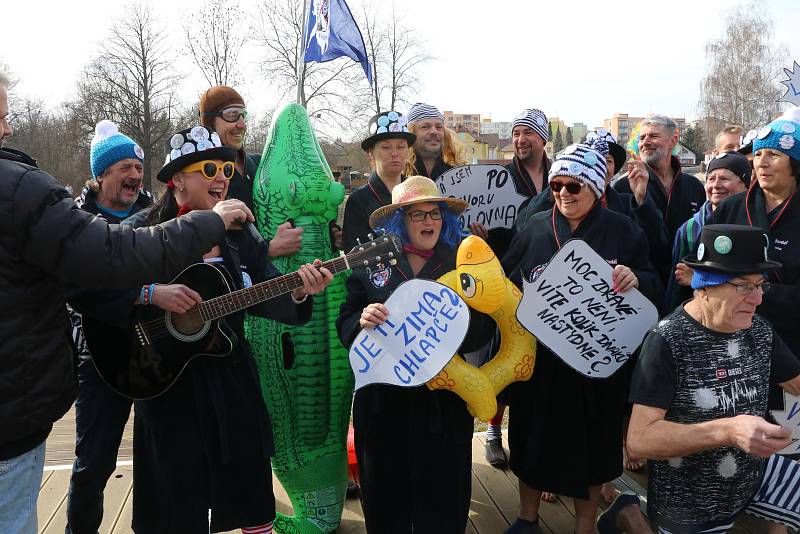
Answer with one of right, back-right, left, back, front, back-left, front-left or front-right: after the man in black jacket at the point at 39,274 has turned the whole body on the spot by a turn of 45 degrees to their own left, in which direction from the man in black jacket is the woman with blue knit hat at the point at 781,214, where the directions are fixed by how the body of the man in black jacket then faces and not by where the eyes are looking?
right

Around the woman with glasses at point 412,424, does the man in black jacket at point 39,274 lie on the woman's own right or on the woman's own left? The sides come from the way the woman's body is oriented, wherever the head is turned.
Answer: on the woman's own right

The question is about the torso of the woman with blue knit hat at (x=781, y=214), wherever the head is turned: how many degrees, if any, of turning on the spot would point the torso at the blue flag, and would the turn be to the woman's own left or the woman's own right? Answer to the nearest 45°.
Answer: approximately 90° to the woman's own right

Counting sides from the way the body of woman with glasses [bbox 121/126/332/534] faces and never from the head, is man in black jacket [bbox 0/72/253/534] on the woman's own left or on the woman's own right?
on the woman's own right

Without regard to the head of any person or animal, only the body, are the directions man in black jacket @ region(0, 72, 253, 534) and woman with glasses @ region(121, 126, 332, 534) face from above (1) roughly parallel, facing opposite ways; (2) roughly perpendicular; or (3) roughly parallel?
roughly perpendicular

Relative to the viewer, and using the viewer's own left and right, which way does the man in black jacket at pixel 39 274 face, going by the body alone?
facing away from the viewer and to the right of the viewer

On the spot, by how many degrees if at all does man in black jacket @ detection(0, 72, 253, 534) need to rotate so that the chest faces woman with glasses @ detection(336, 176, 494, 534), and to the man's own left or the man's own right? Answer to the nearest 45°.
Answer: approximately 45° to the man's own right

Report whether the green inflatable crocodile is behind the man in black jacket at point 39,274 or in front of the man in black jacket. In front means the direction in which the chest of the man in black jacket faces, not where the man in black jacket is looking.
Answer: in front

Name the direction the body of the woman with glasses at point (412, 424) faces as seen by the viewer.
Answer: toward the camera

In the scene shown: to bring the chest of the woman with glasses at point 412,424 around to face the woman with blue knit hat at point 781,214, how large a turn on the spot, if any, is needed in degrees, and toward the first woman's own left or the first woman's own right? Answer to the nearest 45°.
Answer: approximately 90° to the first woman's own left

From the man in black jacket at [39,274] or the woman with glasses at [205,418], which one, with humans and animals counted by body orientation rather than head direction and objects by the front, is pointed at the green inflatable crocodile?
the man in black jacket

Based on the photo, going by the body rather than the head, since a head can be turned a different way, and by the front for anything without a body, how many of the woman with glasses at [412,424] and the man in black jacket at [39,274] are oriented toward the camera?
1

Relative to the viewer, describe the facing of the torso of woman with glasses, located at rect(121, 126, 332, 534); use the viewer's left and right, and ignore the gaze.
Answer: facing the viewer and to the right of the viewer

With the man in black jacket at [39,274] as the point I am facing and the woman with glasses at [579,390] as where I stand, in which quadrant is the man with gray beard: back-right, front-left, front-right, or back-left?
back-right

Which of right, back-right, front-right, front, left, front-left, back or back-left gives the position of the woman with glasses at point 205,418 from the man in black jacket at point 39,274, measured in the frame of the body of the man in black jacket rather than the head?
front

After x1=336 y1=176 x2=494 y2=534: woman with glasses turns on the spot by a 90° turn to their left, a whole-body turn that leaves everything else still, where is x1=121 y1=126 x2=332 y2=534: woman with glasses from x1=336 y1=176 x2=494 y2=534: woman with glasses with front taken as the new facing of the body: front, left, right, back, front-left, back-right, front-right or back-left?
back

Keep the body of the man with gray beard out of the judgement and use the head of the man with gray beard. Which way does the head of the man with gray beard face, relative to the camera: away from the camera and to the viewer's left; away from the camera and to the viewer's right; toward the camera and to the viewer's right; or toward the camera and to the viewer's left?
toward the camera and to the viewer's left

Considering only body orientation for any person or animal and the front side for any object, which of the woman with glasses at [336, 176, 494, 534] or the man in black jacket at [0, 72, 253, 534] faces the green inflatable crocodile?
the man in black jacket

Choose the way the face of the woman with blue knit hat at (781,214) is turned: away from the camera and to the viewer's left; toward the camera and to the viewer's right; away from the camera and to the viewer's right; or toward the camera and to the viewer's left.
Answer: toward the camera and to the viewer's left
